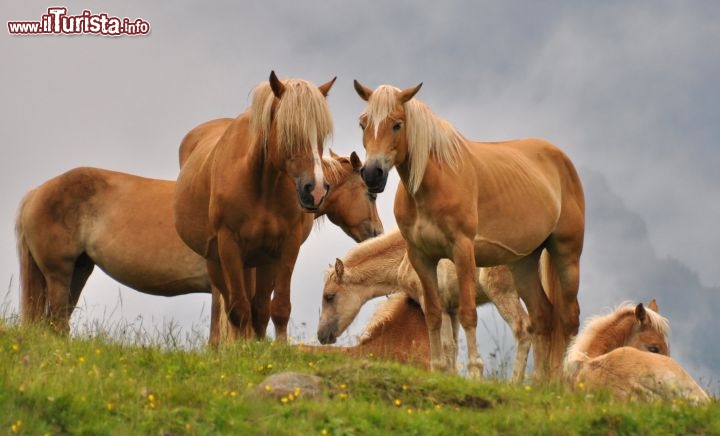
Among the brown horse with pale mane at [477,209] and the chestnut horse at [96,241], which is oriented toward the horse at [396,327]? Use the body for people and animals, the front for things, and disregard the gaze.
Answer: the chestnut horse

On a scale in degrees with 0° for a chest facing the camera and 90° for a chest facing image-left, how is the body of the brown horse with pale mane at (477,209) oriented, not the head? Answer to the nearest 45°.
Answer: approximately 45°

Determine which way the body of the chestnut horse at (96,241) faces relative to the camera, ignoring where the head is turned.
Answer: to the viewer's right

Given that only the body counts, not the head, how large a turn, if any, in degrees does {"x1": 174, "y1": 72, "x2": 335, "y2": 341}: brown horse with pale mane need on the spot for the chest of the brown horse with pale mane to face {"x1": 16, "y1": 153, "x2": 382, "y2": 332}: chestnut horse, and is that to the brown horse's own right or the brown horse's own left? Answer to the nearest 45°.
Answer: approximately 180°

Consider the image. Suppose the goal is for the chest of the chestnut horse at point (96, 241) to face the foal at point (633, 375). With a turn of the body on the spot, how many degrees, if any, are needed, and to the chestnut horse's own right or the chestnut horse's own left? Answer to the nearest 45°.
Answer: approximately 45° to the chestnut horse's own right

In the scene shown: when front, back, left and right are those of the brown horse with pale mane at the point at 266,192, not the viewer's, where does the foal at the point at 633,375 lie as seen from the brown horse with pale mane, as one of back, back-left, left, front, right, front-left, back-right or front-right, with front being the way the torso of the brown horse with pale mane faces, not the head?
front-left

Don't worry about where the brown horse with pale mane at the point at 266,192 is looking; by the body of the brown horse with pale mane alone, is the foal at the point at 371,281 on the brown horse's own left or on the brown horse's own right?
on the brown horse's own left

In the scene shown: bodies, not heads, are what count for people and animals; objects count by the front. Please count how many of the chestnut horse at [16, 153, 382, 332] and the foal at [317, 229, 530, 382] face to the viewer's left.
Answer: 1

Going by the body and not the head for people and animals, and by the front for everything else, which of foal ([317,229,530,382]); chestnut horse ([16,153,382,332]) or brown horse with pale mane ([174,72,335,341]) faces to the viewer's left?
the foal

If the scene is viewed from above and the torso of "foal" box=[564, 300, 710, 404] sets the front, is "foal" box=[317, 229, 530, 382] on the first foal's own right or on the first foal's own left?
on the first foal's own left

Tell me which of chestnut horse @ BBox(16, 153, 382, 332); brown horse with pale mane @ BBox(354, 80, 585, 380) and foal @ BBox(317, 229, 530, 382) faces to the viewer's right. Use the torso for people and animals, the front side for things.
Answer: the chestnut horse

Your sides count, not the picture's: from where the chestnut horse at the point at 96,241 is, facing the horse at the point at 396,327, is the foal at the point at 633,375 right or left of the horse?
right

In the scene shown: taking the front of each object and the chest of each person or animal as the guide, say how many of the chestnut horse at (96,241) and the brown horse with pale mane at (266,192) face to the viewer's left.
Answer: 0

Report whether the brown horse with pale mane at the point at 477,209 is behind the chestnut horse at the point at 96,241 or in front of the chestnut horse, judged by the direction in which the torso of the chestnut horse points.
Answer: in front

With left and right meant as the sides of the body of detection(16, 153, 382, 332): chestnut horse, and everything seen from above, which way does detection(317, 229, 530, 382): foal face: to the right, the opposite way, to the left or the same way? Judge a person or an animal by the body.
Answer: the opposite way
